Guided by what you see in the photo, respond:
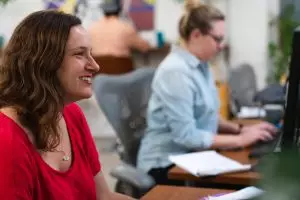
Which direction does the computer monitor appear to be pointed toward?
to the viewer's left

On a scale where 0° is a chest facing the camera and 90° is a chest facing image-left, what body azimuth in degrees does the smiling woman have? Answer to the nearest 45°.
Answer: approximately 315°

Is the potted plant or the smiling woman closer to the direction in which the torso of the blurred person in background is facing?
the potted plant

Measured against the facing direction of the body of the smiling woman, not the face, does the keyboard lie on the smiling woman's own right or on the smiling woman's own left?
on the smiling woman's own left

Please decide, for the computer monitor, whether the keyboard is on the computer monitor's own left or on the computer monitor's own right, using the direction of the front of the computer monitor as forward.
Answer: on the computer monitor's own right

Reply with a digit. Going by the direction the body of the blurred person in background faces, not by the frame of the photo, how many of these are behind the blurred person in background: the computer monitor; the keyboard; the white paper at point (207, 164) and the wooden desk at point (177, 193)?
4

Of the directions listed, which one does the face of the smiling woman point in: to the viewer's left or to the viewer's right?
to the viewer's right

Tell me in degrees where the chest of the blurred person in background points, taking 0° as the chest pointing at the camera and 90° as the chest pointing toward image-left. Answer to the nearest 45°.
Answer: approximately 180°

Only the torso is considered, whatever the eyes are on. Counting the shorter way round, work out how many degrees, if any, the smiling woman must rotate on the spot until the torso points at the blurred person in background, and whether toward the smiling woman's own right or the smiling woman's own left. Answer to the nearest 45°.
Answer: approximately 135° to the smiling woman's own left

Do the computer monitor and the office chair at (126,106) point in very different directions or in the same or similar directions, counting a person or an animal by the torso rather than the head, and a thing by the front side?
very different directions

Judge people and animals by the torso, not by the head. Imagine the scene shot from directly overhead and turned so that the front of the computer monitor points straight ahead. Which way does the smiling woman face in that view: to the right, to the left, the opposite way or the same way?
the opposite way
